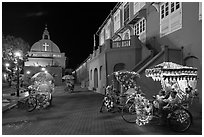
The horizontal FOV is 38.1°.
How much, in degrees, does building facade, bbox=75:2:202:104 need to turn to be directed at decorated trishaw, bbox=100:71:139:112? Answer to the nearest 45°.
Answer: approximately 45° to its left

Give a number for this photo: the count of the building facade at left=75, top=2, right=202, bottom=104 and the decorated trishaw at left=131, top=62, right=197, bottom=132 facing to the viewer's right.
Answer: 0

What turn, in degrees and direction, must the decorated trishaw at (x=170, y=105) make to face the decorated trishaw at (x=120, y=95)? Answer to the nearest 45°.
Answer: approximately 45° to its right

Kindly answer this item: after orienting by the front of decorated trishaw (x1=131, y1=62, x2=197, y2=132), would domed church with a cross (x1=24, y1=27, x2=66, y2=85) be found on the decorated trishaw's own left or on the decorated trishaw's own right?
on the decorated trishaw's own right

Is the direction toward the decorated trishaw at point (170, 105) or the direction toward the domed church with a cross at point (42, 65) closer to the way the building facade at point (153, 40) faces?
the decorated trishaw

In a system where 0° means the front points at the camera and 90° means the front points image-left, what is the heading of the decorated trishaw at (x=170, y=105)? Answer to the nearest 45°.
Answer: approximately 90°

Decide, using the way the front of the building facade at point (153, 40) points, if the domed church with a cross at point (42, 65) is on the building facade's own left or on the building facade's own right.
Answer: on the building facade's own right

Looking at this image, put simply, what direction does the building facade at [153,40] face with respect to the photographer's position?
facing the viewer and to the left of the viewer
